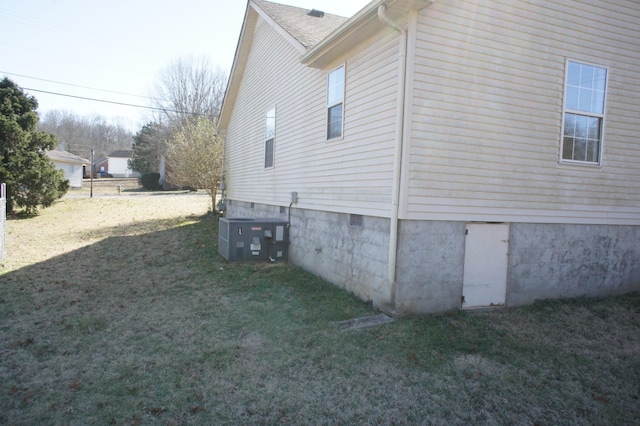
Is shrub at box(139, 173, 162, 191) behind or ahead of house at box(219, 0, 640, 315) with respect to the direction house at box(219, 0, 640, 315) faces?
ahead

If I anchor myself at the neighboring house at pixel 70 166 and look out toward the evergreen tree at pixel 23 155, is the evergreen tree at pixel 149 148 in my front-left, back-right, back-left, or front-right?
back-left

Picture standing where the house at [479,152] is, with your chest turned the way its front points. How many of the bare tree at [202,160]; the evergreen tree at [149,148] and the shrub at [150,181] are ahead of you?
3

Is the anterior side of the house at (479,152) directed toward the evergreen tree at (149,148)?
yes

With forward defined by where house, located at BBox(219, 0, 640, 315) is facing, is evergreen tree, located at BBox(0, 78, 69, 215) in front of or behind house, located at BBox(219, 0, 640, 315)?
in front
